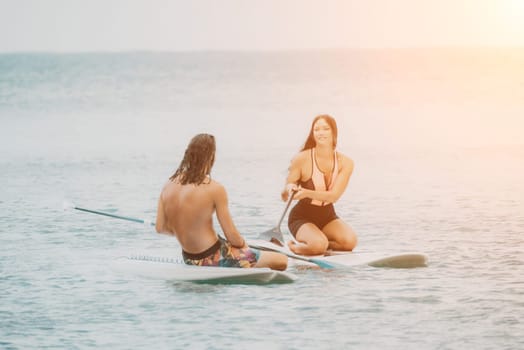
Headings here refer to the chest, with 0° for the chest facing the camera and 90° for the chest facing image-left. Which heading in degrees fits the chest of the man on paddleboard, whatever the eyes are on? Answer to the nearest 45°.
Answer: approximately 225°

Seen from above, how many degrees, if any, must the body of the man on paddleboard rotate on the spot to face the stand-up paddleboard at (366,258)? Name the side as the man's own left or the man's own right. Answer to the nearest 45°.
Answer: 0° — they already face it
